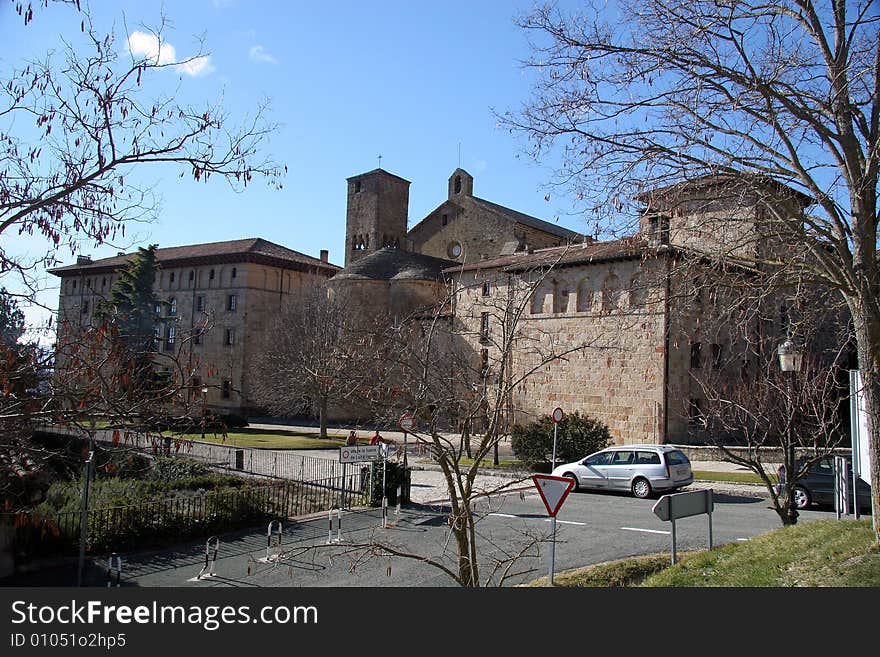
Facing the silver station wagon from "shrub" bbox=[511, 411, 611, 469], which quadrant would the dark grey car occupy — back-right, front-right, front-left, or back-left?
front-left

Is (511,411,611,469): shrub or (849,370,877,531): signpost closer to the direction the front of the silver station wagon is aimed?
the shrub

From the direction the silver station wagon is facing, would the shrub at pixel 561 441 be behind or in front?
in front

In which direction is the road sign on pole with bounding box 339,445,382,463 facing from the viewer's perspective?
toward the camera

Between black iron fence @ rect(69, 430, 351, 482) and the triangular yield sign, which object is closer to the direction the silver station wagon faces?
the black iron fence

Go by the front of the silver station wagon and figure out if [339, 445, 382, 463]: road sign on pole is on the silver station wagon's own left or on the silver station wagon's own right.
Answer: on the silver station wagon's own left

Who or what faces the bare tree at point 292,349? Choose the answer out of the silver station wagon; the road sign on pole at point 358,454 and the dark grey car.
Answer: the silver station wagon
